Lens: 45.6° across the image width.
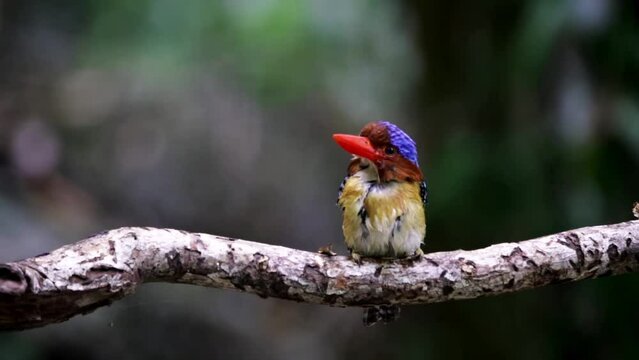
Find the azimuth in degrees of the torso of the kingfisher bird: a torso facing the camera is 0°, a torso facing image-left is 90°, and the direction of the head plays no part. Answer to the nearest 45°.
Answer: approximately 0°
